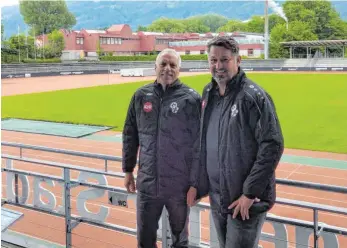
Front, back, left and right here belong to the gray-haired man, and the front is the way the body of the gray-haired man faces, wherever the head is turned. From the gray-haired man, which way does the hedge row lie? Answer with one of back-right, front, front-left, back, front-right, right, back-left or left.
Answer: back

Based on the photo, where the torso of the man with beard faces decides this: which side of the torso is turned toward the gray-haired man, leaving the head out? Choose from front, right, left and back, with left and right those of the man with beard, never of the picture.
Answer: right

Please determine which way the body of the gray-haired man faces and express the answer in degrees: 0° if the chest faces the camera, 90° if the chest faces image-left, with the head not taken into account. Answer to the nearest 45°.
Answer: approximately 0°

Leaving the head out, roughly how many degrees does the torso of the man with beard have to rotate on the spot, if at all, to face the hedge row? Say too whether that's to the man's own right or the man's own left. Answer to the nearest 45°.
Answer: approximately 135° to the man's own right

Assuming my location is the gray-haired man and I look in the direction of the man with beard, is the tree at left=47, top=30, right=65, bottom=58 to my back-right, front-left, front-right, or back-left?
back-left
